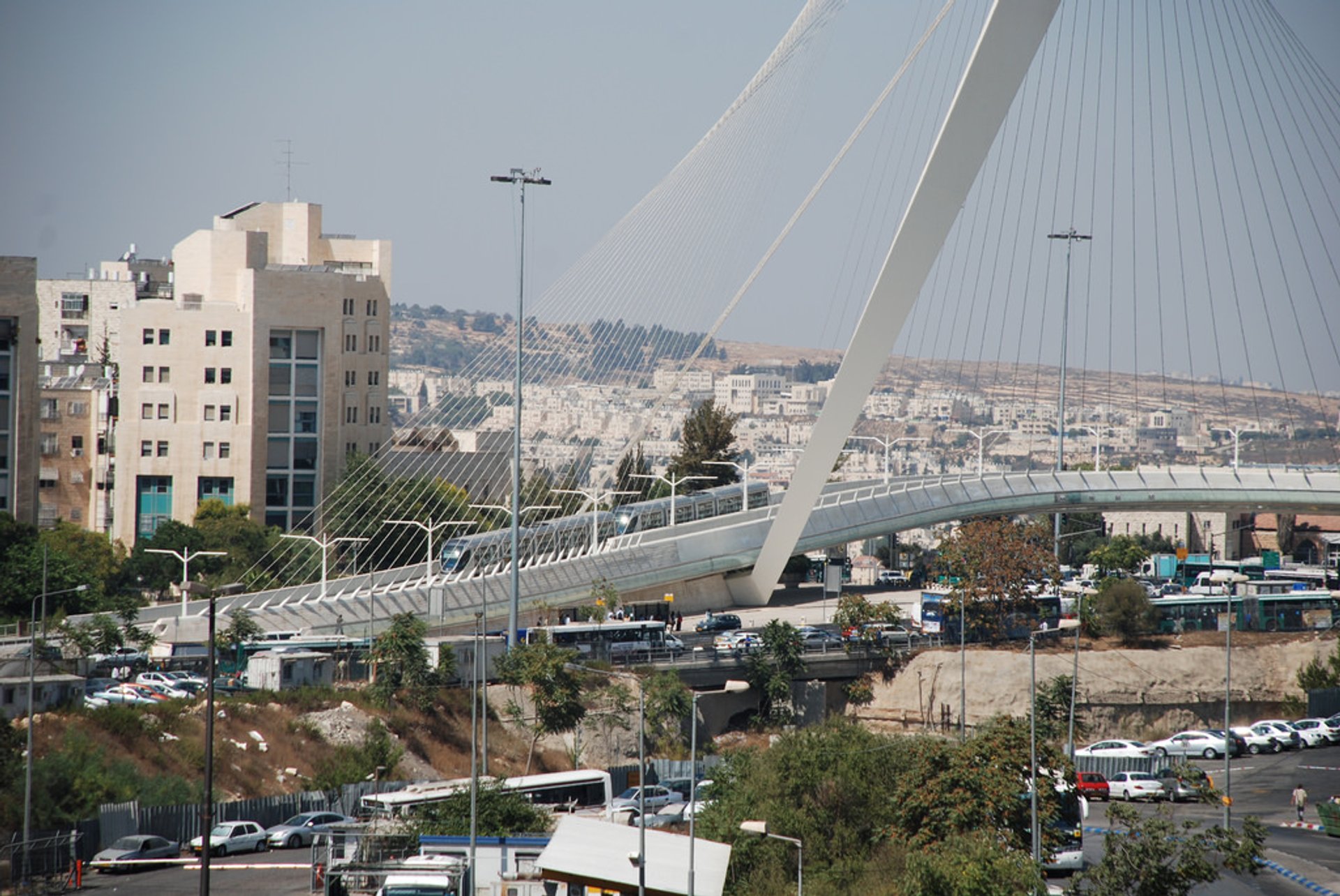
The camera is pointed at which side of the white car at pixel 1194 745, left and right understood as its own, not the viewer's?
left

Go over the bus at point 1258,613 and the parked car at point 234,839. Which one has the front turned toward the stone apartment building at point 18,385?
the bus

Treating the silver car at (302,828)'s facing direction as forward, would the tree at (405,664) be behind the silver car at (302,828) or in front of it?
behind

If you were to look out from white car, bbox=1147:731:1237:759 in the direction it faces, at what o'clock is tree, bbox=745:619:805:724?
The tree is roughly at 2 o'clock from the white car.

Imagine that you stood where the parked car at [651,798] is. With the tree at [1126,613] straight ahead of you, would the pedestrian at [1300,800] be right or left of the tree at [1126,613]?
right

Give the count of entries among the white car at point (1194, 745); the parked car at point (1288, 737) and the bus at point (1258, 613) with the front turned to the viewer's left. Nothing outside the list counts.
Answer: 2

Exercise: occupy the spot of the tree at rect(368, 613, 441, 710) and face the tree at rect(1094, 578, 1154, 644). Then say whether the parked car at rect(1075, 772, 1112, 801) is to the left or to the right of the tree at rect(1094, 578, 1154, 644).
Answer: right

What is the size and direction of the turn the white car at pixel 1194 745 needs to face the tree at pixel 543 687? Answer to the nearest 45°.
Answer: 0° — it already faces it

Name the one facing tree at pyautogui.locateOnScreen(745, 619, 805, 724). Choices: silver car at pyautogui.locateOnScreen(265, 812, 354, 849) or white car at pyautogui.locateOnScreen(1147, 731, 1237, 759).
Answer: the white car

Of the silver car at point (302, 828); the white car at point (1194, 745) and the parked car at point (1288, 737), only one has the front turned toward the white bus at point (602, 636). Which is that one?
the white car

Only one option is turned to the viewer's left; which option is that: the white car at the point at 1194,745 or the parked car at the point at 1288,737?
the white car

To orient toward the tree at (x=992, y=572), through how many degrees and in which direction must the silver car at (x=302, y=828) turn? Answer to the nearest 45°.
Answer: approximately 180°
